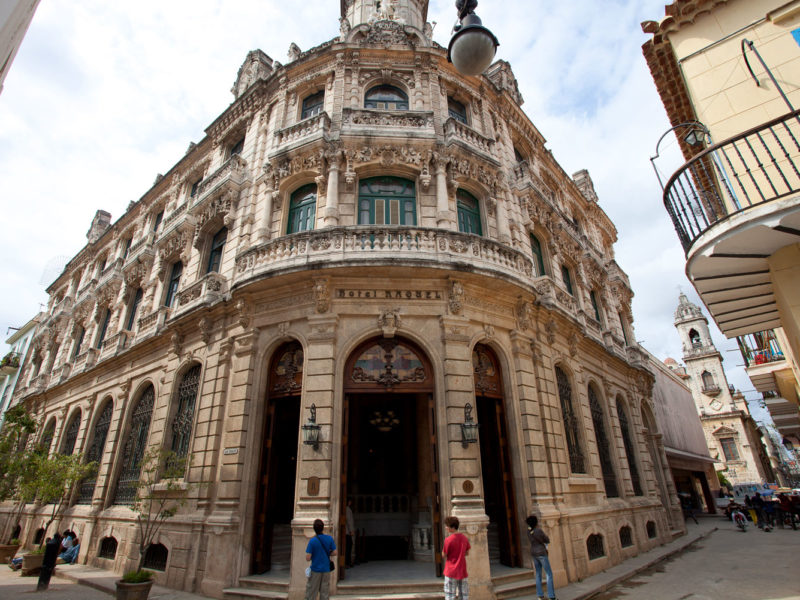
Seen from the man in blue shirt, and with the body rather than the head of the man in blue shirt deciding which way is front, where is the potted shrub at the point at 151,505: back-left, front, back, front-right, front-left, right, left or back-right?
front-left

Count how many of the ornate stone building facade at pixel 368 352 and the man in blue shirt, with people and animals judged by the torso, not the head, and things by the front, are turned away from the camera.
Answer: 1

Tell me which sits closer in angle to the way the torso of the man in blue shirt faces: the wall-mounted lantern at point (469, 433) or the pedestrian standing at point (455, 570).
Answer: the wall-mounted lantern

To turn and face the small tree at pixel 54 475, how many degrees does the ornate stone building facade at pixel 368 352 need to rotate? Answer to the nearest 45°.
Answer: approximately 90° to its right

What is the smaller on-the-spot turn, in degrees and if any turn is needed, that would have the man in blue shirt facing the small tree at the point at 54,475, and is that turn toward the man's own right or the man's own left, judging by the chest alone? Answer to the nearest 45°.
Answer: approximately 45° to the man's own left

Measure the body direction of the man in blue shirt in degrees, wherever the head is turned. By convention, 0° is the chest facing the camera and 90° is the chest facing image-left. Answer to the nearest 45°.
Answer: approximately 180°

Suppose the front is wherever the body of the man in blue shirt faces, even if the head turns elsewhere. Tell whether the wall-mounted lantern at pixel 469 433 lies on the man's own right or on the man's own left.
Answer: on the man's own right

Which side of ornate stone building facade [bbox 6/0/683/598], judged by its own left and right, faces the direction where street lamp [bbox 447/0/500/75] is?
front

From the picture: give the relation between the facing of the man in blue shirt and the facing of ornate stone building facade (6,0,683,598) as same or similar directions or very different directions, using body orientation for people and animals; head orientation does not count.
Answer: very different directions

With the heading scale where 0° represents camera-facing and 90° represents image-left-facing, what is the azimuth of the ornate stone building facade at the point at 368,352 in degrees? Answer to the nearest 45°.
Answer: approximately 0°

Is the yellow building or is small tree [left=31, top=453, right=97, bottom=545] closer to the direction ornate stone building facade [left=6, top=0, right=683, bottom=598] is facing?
the yellow building
